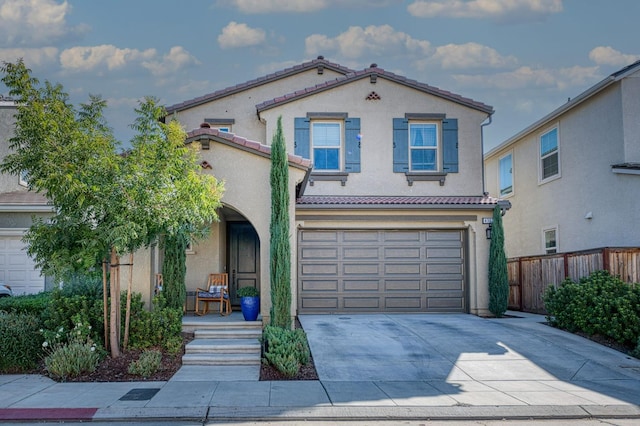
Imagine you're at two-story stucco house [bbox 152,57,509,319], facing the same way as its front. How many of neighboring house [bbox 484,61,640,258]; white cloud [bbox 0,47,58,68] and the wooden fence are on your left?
2

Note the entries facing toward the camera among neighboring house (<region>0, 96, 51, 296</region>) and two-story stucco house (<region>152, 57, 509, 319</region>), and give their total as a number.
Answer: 2

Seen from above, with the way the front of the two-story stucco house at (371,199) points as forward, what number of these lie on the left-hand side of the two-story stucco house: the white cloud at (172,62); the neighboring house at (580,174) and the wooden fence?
2

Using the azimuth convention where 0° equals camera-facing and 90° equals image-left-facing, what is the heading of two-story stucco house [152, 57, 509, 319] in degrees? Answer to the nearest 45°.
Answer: approximately 0°

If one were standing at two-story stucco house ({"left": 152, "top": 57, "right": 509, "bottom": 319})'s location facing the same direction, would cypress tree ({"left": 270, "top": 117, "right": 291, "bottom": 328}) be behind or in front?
in front

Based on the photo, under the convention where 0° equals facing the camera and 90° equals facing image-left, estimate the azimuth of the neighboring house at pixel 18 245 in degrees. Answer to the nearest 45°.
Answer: approximately 0°

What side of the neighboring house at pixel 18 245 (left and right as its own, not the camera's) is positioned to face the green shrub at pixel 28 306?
front

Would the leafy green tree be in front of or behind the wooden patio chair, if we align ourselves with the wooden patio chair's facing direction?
in front

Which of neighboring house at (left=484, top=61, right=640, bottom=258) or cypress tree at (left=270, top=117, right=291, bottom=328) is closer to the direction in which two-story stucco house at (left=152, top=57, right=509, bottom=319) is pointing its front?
the cypress tree

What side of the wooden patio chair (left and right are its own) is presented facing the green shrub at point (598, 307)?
left
